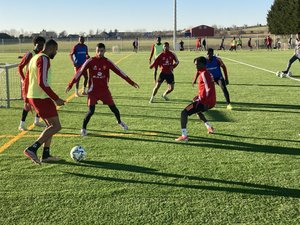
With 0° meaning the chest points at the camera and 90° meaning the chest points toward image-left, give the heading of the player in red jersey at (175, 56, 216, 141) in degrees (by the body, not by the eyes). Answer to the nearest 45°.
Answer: approximately 90°

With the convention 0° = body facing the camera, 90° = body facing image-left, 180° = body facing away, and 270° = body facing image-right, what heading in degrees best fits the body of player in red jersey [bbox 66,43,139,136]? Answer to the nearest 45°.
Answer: approximately 0°

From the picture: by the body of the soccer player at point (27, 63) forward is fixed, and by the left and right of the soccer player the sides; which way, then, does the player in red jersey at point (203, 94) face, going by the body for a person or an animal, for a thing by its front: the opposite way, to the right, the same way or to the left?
the opposite way

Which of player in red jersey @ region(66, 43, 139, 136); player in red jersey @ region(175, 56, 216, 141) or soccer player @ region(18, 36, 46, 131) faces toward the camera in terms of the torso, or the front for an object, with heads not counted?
player in red jersey @ region(66, 43, 139, 136)

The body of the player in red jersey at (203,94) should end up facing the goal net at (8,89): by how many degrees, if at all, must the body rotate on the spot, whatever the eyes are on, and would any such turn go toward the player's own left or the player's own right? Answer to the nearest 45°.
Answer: approximately 45° to the player's own right

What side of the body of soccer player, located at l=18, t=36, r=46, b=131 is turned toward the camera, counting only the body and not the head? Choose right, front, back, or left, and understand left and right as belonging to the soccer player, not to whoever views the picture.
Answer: right

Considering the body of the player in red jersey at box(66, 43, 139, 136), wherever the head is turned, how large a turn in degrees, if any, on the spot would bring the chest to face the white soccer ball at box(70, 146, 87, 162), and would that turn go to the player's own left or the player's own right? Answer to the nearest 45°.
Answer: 0° — they already face it

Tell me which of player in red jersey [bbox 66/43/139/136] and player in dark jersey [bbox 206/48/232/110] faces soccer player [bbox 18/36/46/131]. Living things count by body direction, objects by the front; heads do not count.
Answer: the player in dark jersey
